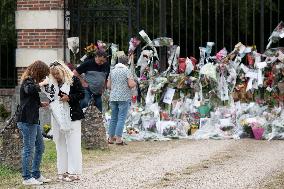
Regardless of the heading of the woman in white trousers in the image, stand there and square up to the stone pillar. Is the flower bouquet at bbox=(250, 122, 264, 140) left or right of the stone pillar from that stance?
right

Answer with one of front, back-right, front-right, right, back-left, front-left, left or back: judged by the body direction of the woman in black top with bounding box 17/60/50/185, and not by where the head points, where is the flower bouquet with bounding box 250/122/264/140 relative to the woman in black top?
front-left

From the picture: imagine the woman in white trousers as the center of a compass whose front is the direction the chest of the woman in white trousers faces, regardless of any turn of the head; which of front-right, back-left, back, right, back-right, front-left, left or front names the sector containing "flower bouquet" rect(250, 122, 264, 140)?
back

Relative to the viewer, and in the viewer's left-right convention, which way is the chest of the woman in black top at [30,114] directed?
facing to the right of the viewer

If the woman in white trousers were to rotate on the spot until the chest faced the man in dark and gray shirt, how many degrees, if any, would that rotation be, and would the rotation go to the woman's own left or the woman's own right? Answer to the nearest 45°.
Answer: approximately 135° to the woman's own right

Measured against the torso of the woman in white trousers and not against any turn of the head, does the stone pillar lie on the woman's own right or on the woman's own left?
on the woman's own right

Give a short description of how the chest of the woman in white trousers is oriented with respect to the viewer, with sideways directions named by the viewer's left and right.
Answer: facing the viewer and to the left of the viewer

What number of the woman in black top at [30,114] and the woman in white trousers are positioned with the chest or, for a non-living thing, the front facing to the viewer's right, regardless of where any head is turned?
1

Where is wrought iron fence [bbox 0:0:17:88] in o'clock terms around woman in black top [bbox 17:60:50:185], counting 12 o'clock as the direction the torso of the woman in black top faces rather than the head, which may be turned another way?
The wrought iron fence is roughly at 9 o'clock from the woman in black top.

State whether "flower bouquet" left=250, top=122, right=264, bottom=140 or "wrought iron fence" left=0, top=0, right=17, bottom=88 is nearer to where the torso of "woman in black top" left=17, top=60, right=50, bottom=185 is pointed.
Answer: the flower bouquet

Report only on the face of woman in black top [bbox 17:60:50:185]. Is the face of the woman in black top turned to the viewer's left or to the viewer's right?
to the viewer's right

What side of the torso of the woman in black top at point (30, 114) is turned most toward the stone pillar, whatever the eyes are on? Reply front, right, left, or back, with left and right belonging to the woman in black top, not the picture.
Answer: left
